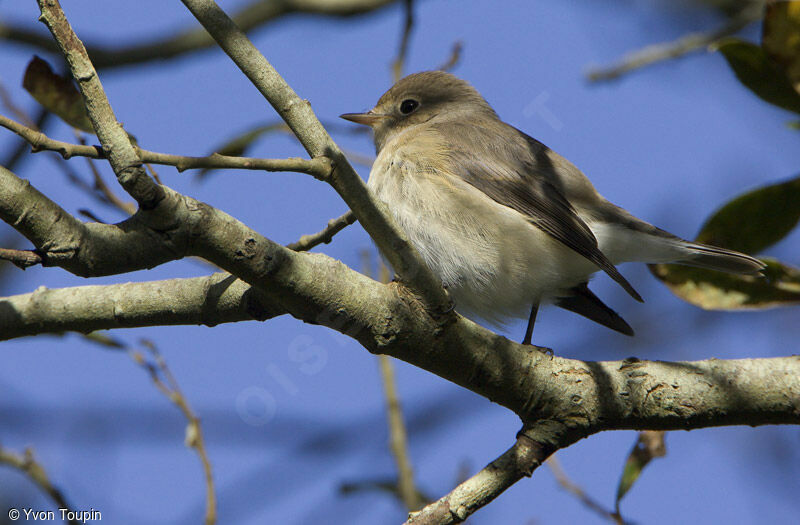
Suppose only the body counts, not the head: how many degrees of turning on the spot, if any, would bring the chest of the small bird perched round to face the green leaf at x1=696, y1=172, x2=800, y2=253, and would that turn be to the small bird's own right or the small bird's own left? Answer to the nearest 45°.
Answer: approximately 180°

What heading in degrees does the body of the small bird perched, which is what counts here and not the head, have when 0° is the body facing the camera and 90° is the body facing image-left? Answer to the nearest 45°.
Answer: approximately 90°
